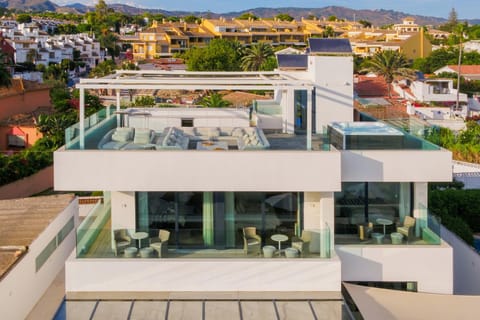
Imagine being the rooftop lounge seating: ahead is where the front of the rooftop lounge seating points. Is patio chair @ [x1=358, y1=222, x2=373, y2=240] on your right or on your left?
on your left

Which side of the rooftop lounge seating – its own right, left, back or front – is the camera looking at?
front

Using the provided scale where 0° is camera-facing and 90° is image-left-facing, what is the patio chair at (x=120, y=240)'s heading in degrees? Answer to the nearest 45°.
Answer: approximately 315°

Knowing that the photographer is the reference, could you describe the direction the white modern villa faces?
facing the viewer

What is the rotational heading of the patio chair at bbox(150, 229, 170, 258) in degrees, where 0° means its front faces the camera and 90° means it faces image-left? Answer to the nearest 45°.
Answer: approximately 45°

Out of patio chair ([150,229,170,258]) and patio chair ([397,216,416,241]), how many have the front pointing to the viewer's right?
0

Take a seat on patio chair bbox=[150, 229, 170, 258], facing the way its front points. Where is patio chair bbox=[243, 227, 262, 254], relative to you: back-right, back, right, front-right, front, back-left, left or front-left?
back-left

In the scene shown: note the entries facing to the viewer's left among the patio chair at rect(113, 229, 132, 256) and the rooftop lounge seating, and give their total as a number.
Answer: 0

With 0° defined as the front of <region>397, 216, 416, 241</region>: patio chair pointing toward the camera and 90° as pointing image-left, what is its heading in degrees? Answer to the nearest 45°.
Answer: approximately 45°

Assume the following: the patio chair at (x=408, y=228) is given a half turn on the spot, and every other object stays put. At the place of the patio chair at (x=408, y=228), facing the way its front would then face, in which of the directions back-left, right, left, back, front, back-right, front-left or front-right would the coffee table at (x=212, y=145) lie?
back-left

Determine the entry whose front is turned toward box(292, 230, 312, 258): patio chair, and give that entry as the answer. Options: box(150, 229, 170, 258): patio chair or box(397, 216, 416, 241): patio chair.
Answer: box(397, 216, 416, 241): patio chair

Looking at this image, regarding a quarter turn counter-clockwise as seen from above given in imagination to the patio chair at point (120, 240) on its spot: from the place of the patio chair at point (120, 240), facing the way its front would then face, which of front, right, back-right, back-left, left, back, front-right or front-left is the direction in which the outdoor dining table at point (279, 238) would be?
front-right

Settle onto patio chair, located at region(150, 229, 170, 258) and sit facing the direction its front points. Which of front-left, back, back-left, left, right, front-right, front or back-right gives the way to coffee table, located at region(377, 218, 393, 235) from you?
back-left

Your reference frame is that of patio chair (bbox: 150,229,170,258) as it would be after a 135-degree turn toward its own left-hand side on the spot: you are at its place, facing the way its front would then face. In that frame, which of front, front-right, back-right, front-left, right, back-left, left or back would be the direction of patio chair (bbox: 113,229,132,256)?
back

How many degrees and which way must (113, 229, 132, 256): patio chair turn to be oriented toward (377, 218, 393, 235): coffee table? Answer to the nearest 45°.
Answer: approximately 45° to its left

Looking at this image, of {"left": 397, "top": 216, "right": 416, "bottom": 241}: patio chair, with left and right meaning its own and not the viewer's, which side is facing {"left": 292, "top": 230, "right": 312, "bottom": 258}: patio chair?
front

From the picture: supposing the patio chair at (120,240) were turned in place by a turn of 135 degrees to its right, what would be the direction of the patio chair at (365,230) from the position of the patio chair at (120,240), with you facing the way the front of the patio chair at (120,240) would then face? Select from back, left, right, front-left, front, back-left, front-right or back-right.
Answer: back

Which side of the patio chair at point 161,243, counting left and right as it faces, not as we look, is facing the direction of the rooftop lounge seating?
right
